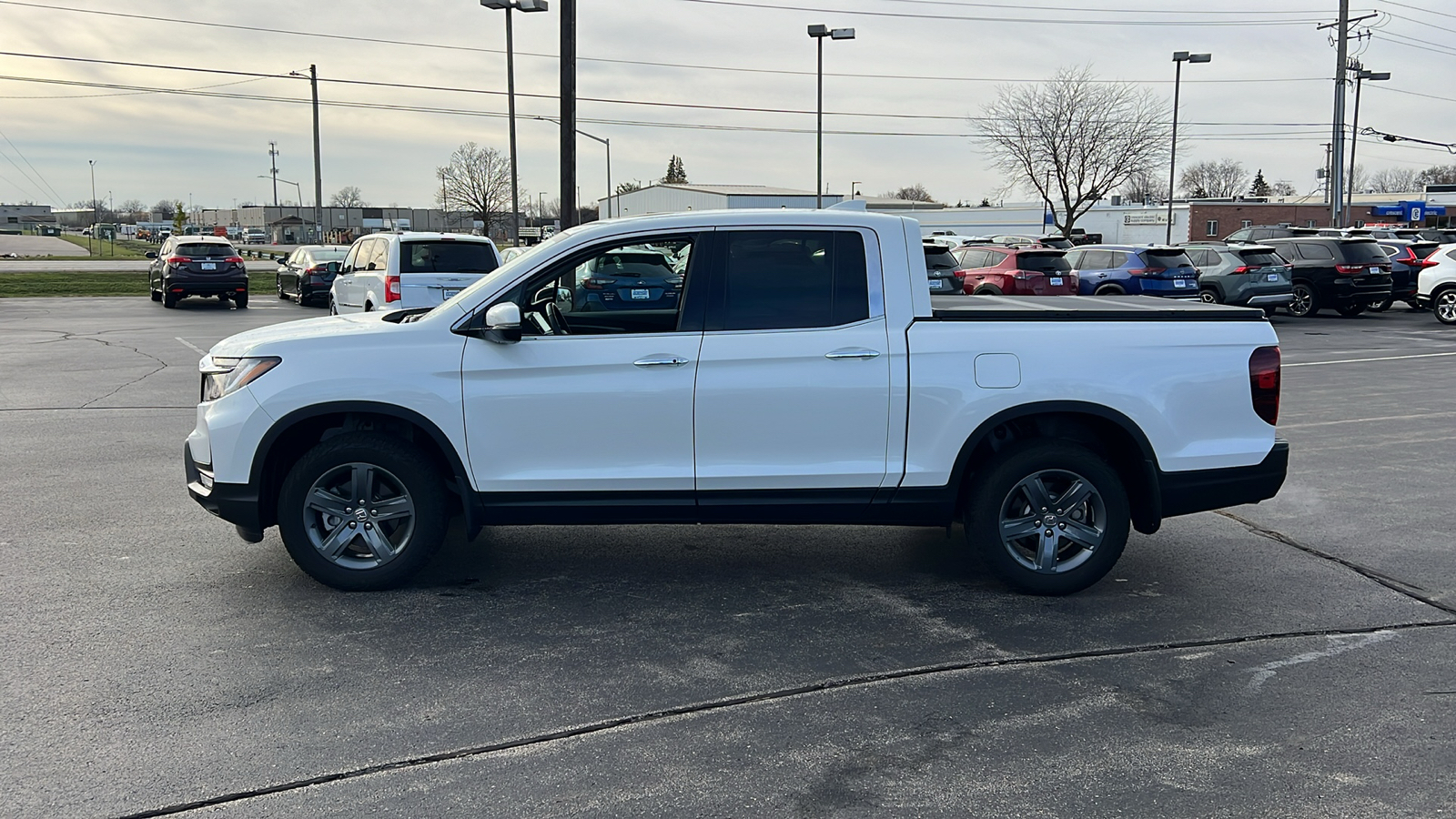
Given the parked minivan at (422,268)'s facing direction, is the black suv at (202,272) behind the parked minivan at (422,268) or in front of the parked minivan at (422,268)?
in front

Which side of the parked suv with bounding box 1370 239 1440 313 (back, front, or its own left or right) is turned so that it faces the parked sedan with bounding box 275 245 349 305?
left

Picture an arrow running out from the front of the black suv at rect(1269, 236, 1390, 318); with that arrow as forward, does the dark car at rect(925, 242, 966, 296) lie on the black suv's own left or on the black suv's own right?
on the black suv's own left

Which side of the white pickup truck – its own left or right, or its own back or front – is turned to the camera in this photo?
left

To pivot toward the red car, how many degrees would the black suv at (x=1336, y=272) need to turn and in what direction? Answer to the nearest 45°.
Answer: approximately 90° to its left

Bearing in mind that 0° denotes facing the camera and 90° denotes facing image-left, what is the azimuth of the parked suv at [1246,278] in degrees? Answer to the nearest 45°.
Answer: approximately 135°

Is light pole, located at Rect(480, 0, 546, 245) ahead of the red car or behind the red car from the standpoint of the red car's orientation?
ahead

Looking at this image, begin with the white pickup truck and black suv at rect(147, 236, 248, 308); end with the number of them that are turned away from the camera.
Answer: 1

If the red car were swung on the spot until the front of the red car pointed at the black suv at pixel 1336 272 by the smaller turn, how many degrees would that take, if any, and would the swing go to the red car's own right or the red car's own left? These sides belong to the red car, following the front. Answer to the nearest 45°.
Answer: approximately 90° to the red car's own right

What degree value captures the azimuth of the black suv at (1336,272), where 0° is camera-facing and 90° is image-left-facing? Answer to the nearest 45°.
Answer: approximately 135°

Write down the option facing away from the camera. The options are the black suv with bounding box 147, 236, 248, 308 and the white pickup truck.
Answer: the black suv

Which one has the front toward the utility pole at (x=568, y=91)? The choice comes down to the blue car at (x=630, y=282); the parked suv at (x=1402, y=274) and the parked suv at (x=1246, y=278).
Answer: the blue car

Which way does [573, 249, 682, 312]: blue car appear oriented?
away from the camera
